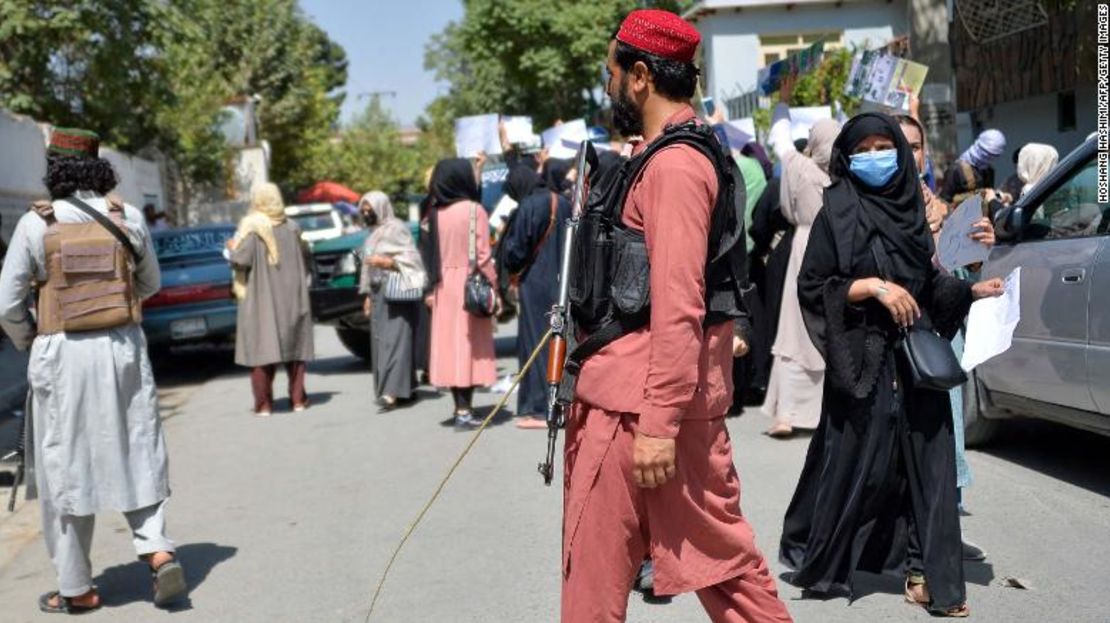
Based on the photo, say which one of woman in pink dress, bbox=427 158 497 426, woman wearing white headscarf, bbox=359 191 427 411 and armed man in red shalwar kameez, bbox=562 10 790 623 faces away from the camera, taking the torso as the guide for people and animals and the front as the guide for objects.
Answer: the woman in pink dress

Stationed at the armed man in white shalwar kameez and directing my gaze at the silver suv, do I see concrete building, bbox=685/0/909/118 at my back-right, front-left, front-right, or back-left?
front-left

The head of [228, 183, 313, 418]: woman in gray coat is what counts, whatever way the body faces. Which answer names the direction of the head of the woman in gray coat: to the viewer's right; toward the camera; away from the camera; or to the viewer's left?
away from the camera

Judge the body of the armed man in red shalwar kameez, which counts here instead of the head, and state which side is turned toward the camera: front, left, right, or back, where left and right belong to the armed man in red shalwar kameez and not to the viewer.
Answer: left

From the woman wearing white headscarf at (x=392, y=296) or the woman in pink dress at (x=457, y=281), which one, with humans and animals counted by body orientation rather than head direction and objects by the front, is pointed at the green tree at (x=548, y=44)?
the woman in pink dress

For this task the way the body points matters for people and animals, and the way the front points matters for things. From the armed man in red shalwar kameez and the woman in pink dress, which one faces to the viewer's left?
the armed man in red shalwar kameez

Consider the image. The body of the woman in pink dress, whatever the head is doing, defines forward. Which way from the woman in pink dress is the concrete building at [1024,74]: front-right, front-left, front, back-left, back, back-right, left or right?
front-right

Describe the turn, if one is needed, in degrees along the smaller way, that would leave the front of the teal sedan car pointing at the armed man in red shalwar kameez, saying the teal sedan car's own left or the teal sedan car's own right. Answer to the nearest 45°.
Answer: approximately 180°

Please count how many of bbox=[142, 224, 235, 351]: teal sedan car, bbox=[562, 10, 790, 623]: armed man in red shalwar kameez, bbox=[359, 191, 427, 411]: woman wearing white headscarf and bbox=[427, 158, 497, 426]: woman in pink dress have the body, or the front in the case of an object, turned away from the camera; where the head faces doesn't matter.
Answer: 2

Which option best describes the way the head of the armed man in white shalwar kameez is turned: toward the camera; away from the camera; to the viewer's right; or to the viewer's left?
away from the camera

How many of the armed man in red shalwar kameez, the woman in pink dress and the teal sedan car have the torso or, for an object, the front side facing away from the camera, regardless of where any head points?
2

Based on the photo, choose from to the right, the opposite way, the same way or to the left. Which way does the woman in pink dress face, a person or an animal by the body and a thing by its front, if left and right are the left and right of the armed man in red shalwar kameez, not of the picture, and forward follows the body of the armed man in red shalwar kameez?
to the right

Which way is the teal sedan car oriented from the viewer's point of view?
away from the camera

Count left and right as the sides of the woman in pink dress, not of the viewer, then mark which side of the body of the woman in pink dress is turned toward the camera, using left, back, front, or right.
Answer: back
